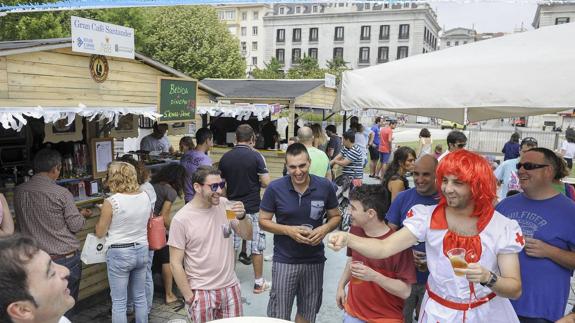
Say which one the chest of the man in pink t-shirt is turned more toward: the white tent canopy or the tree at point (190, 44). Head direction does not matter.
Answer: the white tent canopy

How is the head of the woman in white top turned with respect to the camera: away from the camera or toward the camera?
away from the camera

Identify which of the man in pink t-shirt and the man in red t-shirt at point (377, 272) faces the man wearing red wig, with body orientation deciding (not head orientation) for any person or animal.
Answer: the man in pink t-shirt

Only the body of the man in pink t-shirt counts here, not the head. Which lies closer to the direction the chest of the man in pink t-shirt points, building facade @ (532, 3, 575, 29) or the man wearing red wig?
the man wearing red wig

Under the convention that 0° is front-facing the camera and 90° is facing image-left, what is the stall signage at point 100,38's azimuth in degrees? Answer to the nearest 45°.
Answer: approximately 315°

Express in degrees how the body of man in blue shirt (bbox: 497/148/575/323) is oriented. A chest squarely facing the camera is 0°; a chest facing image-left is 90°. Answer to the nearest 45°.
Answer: approximately 45°

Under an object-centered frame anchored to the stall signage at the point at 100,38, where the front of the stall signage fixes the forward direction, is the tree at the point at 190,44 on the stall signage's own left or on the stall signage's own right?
on the stall signage's own left

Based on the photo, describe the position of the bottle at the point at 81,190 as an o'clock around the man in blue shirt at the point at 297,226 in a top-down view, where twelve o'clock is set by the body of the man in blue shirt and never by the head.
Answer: The bottle is roughly at 4 o'clock from the man in blue shirt.
